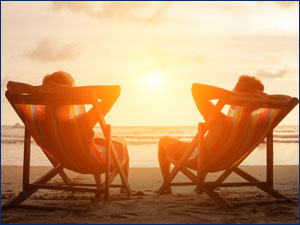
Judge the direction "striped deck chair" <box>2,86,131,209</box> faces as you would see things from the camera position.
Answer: facing away from the viewer and to the right of the viewer

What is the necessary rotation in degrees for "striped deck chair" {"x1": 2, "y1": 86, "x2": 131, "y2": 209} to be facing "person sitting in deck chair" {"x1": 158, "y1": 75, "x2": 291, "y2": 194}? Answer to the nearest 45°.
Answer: approximately 45° to its right

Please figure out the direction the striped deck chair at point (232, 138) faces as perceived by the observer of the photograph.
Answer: facing away from the viewer and to the left of the viewer

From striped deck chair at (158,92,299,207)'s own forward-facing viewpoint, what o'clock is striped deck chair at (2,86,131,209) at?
striped deck chair at (2,86,131,209) is roughly at 10 o'clock from striped deck chair at (158,92,299,207).

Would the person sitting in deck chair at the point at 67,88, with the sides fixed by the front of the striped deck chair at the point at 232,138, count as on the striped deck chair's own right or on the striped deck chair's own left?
on the striped deck chair's own left
